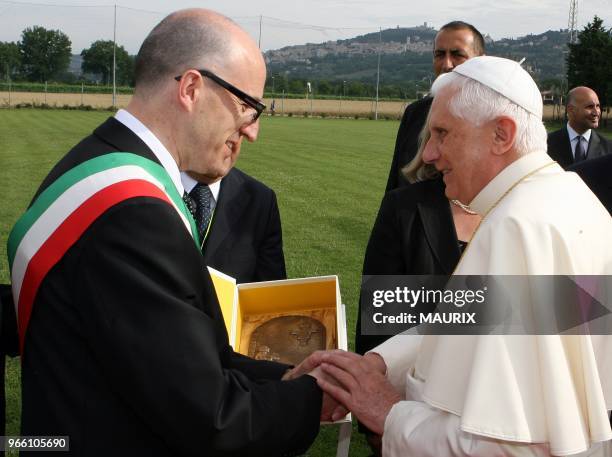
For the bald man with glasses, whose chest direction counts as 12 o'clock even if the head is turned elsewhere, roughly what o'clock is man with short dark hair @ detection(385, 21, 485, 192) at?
The man with short dark hair is roughly at 10 o'clock from the bald man with glasses.

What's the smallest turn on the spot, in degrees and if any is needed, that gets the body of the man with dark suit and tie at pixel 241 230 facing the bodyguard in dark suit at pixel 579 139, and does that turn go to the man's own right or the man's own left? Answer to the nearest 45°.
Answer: approximately 180°

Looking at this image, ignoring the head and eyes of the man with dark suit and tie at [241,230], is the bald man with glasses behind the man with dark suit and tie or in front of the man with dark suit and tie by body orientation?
in front

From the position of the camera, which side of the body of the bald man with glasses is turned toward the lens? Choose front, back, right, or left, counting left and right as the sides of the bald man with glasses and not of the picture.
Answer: right

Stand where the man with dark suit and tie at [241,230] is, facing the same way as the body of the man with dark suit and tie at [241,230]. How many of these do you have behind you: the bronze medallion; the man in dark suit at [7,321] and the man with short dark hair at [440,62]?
1

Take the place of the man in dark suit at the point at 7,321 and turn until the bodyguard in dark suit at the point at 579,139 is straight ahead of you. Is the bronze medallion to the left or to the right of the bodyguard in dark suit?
right
